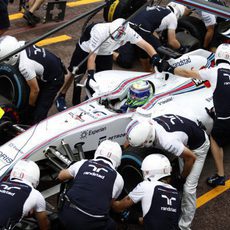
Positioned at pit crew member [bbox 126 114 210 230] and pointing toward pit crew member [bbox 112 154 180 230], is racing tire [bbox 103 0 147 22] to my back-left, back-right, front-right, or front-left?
back-right

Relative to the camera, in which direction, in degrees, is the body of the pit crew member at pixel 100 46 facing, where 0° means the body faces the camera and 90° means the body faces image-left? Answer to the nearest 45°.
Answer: approximately 315°

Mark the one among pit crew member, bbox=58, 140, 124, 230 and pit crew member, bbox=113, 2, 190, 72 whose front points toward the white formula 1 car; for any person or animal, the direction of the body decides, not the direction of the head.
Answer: pit crew member, bbox=58, 140, 124, 230

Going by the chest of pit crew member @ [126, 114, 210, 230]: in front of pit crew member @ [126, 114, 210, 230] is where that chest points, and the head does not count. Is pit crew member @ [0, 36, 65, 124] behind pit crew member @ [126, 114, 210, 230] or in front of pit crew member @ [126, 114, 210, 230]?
in front

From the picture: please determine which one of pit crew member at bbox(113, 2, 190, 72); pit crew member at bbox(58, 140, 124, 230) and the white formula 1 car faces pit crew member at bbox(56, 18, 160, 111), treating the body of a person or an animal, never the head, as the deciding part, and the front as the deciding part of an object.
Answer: pit crew member at bbox(58, 140, 124, 230)

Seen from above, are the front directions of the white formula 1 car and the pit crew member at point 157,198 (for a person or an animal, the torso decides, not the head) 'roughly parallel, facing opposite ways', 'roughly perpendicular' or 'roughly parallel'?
roughly perpendicular

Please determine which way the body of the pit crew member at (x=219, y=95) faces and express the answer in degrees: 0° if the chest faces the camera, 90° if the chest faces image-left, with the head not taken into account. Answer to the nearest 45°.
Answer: approximately 135°

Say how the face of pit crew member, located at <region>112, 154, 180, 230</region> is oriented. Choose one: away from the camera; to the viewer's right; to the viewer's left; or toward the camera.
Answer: away from the camera

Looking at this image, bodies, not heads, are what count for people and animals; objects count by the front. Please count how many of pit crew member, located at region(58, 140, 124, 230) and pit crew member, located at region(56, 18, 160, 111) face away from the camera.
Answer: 1

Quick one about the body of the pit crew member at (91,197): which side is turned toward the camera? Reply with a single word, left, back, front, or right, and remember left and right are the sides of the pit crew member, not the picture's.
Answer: back
